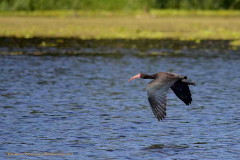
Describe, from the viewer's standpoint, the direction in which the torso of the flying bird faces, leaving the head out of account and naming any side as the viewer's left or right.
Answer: facing to the left of the viewer
